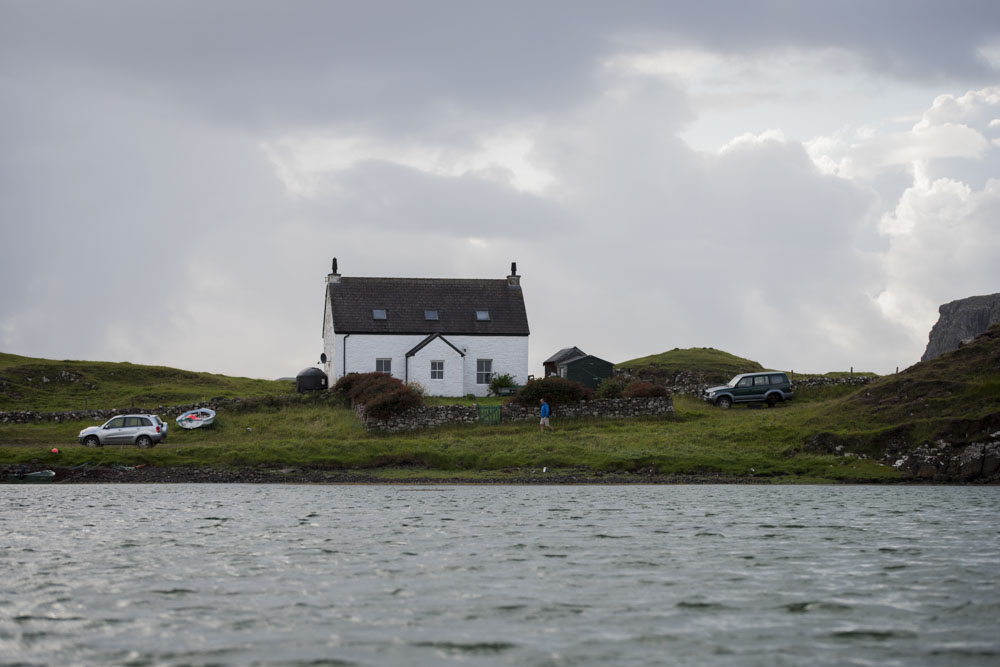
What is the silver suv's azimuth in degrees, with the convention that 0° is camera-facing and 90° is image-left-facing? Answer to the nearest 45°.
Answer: approximately 90°

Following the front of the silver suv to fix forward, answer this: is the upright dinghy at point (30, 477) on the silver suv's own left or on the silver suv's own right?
on the silver suv's own left
